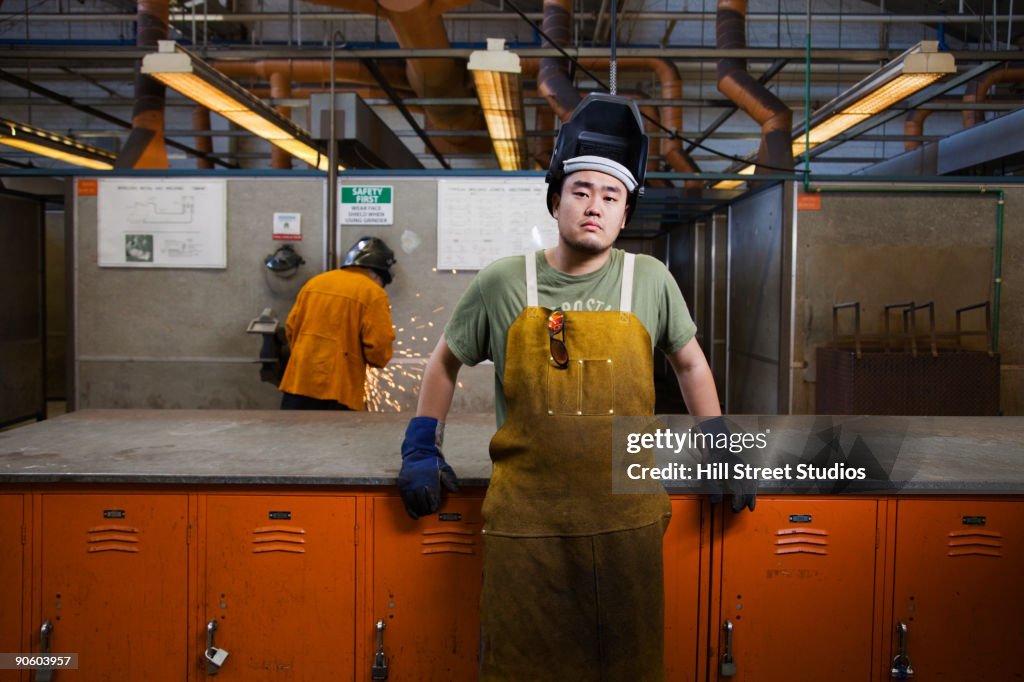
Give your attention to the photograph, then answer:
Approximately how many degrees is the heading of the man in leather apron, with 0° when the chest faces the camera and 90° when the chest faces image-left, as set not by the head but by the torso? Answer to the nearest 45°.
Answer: approximately 0°

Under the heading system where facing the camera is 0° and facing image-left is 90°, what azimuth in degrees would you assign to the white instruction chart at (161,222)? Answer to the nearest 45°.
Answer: approximately 0°

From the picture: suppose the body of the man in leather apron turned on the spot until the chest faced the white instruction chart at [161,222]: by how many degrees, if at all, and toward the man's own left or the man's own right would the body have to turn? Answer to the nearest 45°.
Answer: approximately 135° to the man's own right
